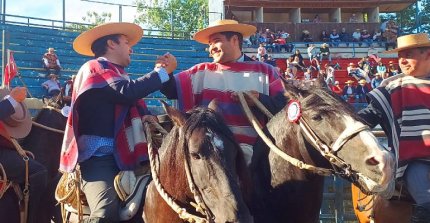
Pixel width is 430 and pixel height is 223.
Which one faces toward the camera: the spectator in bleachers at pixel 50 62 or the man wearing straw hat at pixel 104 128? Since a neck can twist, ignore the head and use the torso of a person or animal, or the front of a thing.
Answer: the spectator in bleachers

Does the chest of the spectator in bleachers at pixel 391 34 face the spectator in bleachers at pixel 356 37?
no

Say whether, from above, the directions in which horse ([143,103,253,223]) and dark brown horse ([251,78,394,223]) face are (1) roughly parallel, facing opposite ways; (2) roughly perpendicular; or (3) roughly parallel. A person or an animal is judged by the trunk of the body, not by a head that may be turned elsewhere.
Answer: roughly parallel

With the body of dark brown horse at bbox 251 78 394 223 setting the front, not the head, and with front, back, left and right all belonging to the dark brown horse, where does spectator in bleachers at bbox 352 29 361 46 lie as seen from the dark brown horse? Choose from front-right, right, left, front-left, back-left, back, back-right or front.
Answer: back-left

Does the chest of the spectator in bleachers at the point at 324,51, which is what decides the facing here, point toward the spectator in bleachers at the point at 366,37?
no

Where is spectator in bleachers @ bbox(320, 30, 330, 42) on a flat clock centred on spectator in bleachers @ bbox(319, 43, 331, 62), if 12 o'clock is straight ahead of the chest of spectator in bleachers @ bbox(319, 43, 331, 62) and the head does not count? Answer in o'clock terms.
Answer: spectator in bleachers @ bbox(320, 30, 330, 42) is roughly at 6 o'clock from spectator in bleachers @ bbox(319, 43, 331, 62).

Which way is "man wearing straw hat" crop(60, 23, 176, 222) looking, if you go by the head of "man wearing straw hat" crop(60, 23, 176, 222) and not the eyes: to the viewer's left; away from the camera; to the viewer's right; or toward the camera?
to the viewer's right

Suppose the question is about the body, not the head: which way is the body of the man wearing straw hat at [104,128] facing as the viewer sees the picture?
to the viewer's right

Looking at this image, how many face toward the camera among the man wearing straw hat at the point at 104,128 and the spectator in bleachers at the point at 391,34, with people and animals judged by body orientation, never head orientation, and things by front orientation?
1

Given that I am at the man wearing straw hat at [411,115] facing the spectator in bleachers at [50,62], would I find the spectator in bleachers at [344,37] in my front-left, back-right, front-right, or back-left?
front-right

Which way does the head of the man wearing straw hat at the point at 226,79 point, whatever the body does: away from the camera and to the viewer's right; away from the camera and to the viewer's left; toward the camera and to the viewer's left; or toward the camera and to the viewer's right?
toward the camera and to the viewer's left

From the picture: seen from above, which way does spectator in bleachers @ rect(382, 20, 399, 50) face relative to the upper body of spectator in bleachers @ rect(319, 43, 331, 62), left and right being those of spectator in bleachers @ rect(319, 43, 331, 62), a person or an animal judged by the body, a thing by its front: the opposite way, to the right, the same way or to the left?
the same way

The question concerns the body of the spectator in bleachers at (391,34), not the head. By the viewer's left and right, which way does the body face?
facing the viewer

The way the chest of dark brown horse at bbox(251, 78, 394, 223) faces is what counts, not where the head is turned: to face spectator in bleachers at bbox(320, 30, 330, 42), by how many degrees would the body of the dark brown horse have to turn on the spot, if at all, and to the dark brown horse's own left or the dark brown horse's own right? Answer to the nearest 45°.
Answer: approximately 135° to the dark brown horse's own left

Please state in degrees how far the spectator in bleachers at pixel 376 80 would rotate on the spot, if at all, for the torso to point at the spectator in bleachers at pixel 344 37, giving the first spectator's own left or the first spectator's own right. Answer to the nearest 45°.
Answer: approximately 135° to the first spectator's own right

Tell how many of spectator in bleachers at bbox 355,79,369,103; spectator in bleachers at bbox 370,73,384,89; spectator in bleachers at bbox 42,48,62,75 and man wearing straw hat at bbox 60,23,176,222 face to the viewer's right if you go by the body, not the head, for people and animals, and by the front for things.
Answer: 1
